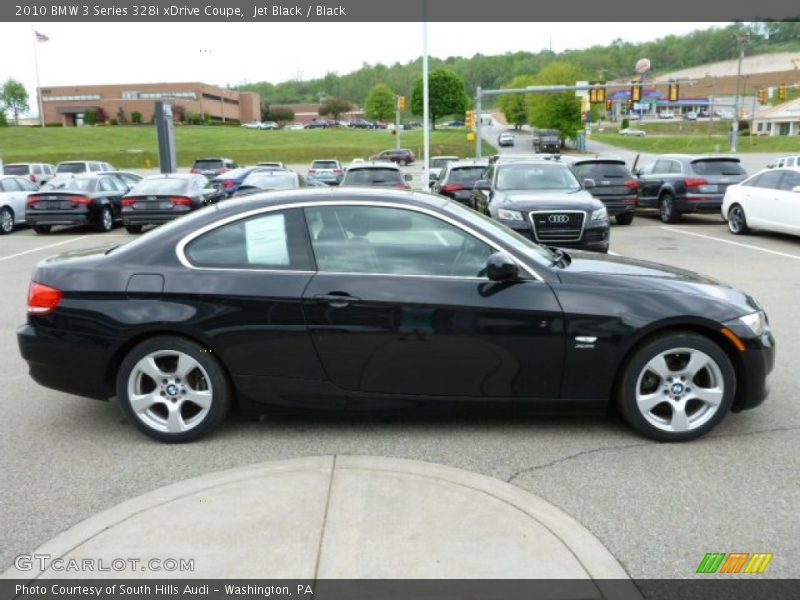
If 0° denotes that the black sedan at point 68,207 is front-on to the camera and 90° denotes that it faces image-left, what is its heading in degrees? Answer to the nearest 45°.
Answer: approximately 225°

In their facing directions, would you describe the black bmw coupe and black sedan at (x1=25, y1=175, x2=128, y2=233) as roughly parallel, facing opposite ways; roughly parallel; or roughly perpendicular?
roughly perpendicular

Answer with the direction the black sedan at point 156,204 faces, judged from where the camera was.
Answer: facing away from the viewer and to the right of the viewer

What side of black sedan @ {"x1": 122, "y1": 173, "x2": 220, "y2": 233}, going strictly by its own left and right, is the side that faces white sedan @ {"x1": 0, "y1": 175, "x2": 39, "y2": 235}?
left

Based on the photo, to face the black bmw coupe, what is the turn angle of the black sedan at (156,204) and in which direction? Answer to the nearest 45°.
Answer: approximately 135° to its right

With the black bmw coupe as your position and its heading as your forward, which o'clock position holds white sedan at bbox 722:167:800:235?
The white sedan is roughly at 10 o'clock from the black bmw coupe.

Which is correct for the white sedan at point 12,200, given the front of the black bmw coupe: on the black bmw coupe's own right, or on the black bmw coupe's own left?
on the black bmw coupe's own left

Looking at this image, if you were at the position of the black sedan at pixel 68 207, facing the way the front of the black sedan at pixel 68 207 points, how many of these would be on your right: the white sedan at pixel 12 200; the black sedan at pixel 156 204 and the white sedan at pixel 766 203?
2

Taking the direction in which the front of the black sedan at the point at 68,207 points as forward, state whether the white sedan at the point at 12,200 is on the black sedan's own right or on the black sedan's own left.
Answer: on the black sedan's own left

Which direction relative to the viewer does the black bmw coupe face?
to the viewer's right

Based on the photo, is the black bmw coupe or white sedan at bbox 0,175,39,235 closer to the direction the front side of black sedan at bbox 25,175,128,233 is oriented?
the white sedan

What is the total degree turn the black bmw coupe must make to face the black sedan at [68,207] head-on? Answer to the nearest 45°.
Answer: approximately 135° to its left

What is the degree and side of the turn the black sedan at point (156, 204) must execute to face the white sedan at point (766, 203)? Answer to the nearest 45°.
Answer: approximately 90° to its right
